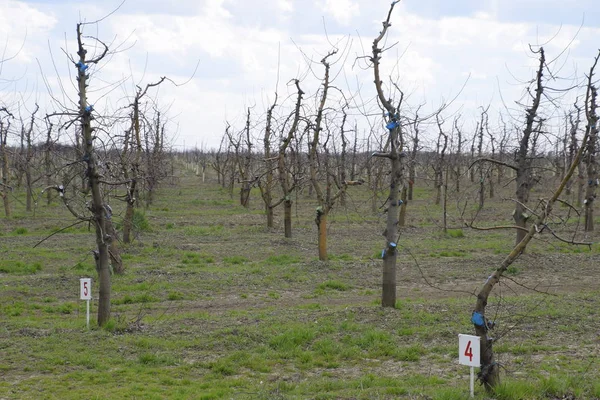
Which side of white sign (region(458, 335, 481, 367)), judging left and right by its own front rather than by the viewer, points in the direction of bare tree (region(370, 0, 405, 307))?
back

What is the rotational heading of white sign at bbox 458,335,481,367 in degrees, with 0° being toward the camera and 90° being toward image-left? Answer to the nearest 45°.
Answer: approximately 0°
